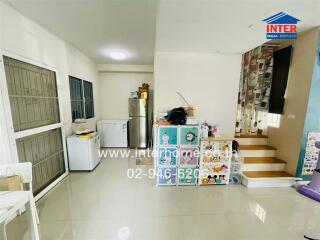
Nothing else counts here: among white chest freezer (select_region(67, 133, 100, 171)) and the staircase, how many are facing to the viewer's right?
1

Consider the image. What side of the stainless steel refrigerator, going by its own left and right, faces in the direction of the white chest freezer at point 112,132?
right

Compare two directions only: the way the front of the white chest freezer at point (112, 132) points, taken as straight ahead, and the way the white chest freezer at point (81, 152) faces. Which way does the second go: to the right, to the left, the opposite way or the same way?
to the left

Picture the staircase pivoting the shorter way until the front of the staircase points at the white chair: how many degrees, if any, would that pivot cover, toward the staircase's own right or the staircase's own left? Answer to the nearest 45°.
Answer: approximately 45° to the staircase's own right

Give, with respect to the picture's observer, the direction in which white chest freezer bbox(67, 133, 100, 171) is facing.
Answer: facing to the right of the viewer

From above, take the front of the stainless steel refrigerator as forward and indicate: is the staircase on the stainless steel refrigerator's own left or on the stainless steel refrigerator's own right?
on the stainless steel refrigerator's own left

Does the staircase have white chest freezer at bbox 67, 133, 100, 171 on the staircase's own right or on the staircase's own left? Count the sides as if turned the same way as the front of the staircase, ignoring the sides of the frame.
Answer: on the staircase's own right
